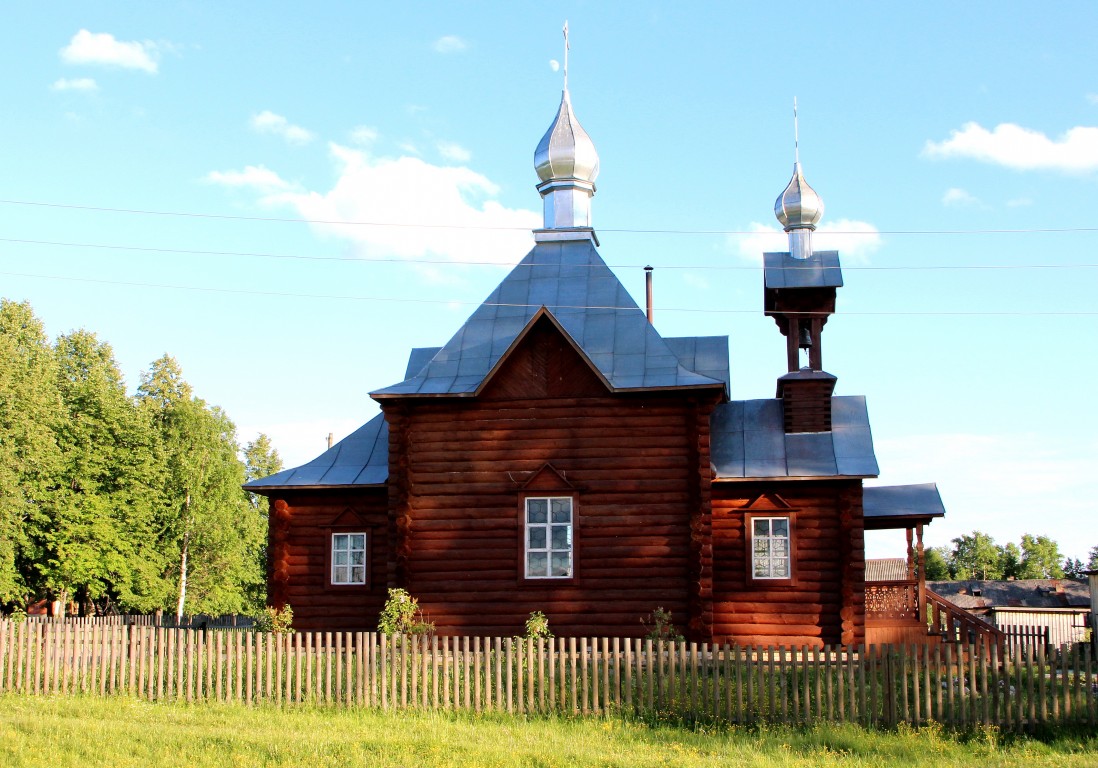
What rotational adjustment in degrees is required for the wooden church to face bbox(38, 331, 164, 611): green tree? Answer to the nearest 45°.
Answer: approximately 135° to its left

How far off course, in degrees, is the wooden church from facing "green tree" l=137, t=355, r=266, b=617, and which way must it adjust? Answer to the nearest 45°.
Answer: approximately 135° to its left

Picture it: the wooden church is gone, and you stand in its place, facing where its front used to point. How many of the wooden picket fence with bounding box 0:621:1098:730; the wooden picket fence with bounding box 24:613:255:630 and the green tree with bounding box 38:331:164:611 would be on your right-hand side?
1

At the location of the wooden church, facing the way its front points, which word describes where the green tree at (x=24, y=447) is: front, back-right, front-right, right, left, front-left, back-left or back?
back-left

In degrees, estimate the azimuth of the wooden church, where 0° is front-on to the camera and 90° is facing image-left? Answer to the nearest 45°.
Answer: approximately 270°
